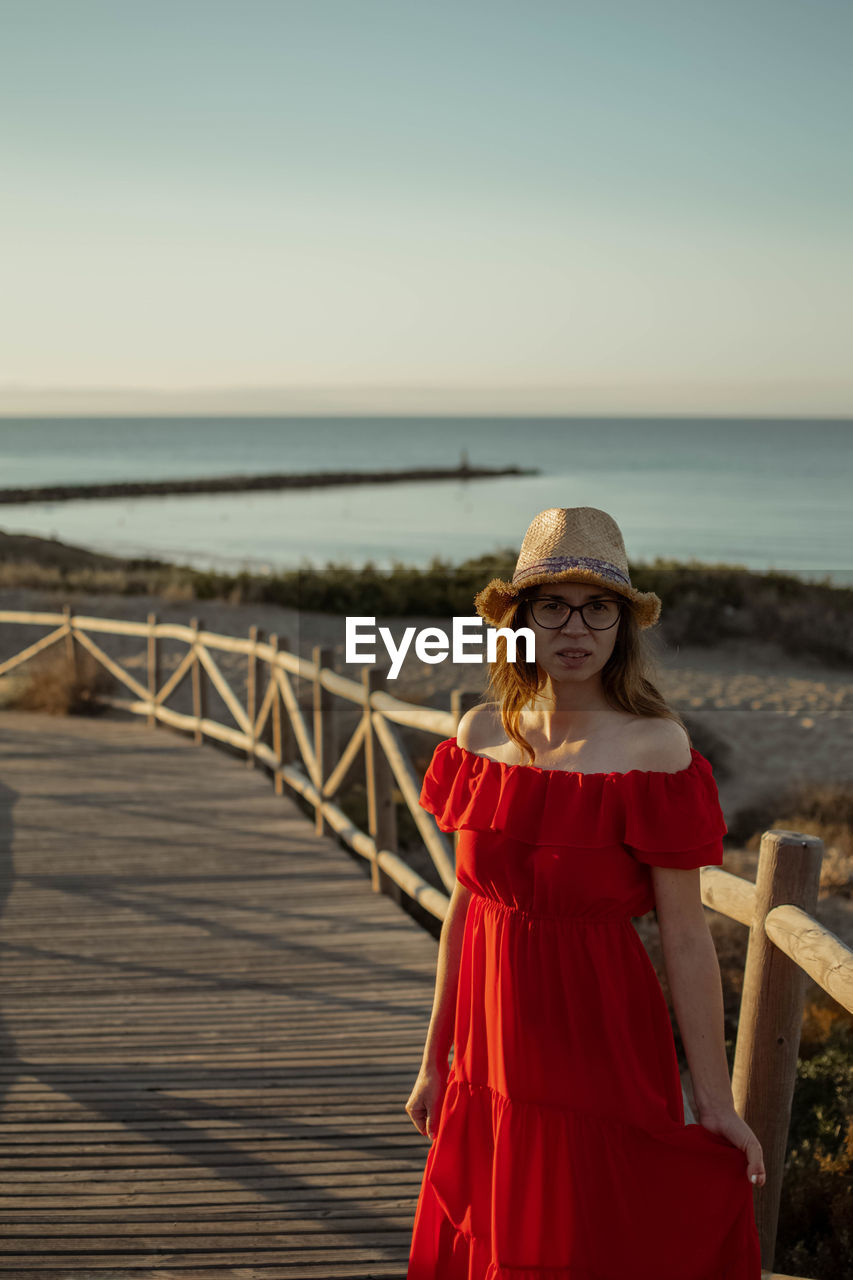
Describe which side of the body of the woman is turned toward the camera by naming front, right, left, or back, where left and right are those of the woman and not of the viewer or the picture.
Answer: front
